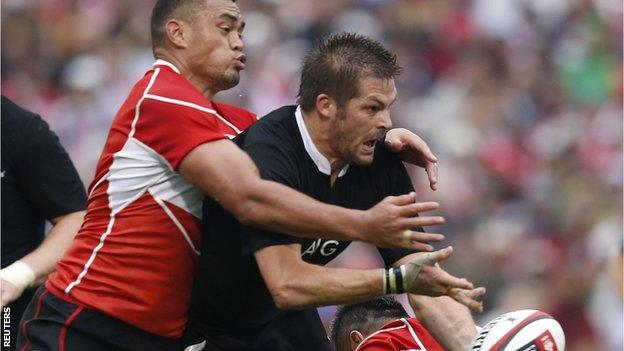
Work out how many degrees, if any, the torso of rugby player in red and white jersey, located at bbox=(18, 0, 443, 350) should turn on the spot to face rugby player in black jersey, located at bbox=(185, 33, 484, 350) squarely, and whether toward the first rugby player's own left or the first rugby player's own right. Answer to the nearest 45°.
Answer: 0° — they already face them

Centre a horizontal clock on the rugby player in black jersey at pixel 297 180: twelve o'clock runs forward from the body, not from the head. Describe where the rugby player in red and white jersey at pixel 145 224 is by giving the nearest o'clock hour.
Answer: The rugby player in red and white jersey is roughly at 4 o'clock from the rugby player in black jersey.

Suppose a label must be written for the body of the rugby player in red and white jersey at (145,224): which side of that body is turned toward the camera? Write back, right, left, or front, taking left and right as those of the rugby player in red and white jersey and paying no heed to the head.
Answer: right

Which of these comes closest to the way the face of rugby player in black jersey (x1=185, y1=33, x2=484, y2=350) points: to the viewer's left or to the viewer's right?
to the viewer's right

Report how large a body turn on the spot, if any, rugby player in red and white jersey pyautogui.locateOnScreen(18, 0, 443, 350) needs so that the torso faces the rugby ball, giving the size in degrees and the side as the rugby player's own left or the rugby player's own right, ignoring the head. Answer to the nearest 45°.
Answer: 0° — they already face it

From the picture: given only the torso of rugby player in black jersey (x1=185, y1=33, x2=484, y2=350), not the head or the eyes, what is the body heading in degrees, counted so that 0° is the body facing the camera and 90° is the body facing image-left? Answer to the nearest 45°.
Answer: approximately 315°
